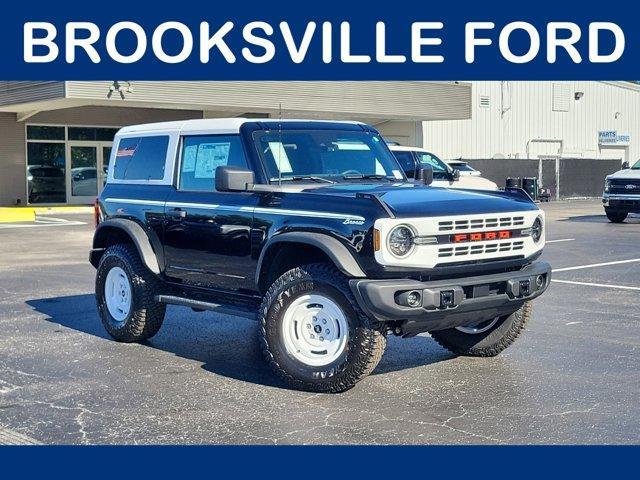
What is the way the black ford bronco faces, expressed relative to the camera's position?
facing the viewer and to the right of the viewer

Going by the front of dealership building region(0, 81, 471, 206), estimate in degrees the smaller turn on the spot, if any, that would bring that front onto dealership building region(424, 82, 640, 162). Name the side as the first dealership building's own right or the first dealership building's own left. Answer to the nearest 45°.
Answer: approximately 135° to the first dealership building's own left

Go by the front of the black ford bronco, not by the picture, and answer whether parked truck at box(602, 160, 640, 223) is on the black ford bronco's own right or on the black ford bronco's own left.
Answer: on the black ford bronco's own left

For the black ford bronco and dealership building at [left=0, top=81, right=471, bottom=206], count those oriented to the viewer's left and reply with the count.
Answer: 0

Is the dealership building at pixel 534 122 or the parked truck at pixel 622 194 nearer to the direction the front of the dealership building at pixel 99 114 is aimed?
the parked truck

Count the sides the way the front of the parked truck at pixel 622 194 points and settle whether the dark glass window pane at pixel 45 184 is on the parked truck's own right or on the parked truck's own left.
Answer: on the parked truck's own right

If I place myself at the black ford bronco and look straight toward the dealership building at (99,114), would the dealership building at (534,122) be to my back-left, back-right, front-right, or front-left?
front-right

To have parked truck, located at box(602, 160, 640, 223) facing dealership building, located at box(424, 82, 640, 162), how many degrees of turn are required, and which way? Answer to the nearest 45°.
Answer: approximately 135° to its right

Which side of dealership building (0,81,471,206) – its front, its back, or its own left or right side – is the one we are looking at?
front

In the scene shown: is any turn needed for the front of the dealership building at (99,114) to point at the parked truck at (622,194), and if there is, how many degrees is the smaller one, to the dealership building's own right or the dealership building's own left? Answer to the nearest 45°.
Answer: approximately 45° to the dealership building's own left
